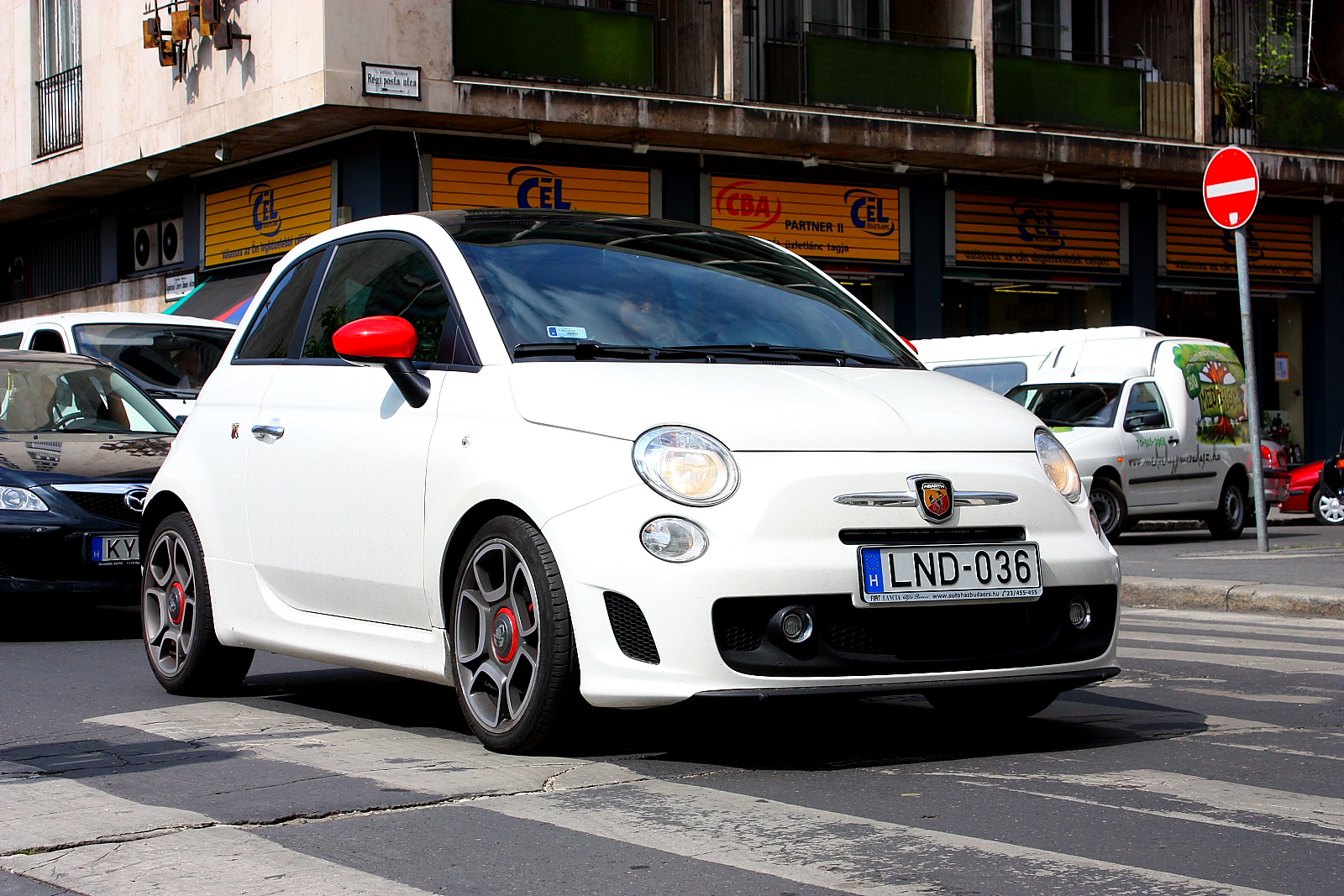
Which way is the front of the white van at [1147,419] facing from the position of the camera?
facing the viewer and to the left of the viewer

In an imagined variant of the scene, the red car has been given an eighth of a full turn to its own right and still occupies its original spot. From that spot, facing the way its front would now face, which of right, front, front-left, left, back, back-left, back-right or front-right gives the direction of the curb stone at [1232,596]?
back-left

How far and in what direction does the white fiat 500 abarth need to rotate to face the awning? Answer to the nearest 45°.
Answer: approximately 135° to its left

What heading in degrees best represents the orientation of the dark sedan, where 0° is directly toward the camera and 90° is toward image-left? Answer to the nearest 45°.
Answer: approximately 315°

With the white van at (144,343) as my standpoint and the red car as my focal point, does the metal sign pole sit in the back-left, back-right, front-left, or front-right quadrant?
front-right

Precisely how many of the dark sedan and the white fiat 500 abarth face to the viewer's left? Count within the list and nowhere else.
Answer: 0

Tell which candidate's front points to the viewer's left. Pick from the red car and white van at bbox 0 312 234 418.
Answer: the red car

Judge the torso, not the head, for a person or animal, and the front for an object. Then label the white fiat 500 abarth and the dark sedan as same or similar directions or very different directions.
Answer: same or similar directions

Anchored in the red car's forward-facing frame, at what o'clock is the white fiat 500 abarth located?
The white fiat 500 abarth is roughly at 9 o'clock from the red car.

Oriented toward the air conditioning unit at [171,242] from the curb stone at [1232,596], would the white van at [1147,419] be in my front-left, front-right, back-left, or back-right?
front-right

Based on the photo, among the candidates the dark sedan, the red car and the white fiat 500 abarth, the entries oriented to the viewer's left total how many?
1

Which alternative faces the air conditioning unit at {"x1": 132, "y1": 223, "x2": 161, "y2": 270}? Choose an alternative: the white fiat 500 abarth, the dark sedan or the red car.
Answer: the red car

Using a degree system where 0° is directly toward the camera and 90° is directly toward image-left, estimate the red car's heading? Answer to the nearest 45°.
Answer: approximately 90°

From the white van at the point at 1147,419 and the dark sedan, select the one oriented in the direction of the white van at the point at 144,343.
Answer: the white van at the point at 1147,419

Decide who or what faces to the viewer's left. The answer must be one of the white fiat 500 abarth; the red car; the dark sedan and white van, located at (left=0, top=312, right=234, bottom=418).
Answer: the red car

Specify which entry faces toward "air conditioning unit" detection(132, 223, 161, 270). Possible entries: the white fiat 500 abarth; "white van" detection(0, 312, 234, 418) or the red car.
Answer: the red car

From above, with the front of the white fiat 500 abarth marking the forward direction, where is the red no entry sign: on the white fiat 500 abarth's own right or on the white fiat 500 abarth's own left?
on the white fiat 500 abarth's own left

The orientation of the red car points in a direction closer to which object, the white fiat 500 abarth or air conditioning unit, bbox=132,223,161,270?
the air conditioning unit
